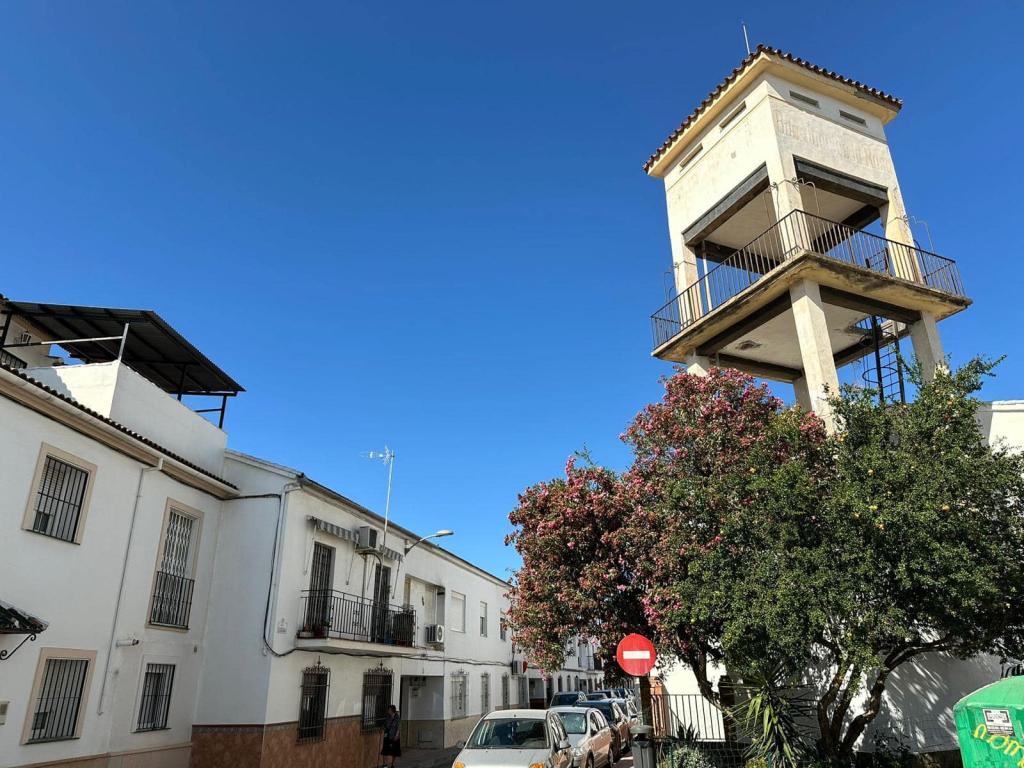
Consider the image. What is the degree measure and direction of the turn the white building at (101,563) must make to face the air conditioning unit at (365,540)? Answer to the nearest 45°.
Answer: approximately 90° to its left

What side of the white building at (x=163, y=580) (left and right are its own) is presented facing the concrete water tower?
front

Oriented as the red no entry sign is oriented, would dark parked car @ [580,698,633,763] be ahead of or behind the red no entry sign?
behind

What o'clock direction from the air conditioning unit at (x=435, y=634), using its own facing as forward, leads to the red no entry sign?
The red no entry sign is roughly at 1 o'clock from the air conditioning unit.

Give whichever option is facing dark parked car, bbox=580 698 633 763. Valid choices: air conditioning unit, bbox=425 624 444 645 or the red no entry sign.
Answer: the air conditioning unit

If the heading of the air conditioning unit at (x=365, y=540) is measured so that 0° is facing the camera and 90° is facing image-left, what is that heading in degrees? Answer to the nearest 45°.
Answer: approximately 315°

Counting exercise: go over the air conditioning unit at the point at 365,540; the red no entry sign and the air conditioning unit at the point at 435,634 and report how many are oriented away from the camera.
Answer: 0

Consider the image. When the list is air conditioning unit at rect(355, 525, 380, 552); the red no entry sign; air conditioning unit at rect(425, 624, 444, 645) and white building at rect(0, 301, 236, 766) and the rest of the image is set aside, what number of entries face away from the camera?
0

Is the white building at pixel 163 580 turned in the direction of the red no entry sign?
yes

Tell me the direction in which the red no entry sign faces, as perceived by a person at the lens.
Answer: facing the viewer

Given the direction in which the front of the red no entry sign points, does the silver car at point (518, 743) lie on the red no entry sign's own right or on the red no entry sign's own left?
on the red no entry sign's own right

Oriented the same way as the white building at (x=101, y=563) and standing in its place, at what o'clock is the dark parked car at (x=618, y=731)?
The dark parked car is roughly at 10 o'clock from the white building.

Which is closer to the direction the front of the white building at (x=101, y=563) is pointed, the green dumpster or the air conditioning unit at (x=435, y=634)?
the green dumpster

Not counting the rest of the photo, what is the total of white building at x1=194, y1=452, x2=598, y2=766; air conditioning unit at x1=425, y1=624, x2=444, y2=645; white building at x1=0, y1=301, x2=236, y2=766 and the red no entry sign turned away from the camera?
0

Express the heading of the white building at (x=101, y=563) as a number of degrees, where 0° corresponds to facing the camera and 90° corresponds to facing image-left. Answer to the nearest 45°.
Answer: approximately 315°

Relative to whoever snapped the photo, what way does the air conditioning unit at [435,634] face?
facing the viewer and to the right of the viewer

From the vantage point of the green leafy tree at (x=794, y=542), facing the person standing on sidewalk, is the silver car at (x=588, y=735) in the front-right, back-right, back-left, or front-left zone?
front-right

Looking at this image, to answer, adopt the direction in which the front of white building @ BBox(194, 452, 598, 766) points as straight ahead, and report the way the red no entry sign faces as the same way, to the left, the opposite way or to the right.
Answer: to the right

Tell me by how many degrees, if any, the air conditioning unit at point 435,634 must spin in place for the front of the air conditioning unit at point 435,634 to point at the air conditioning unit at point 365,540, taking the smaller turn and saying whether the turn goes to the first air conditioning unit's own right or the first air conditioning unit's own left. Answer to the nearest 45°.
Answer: approximately 45° to the first air conditioning unit's own right
